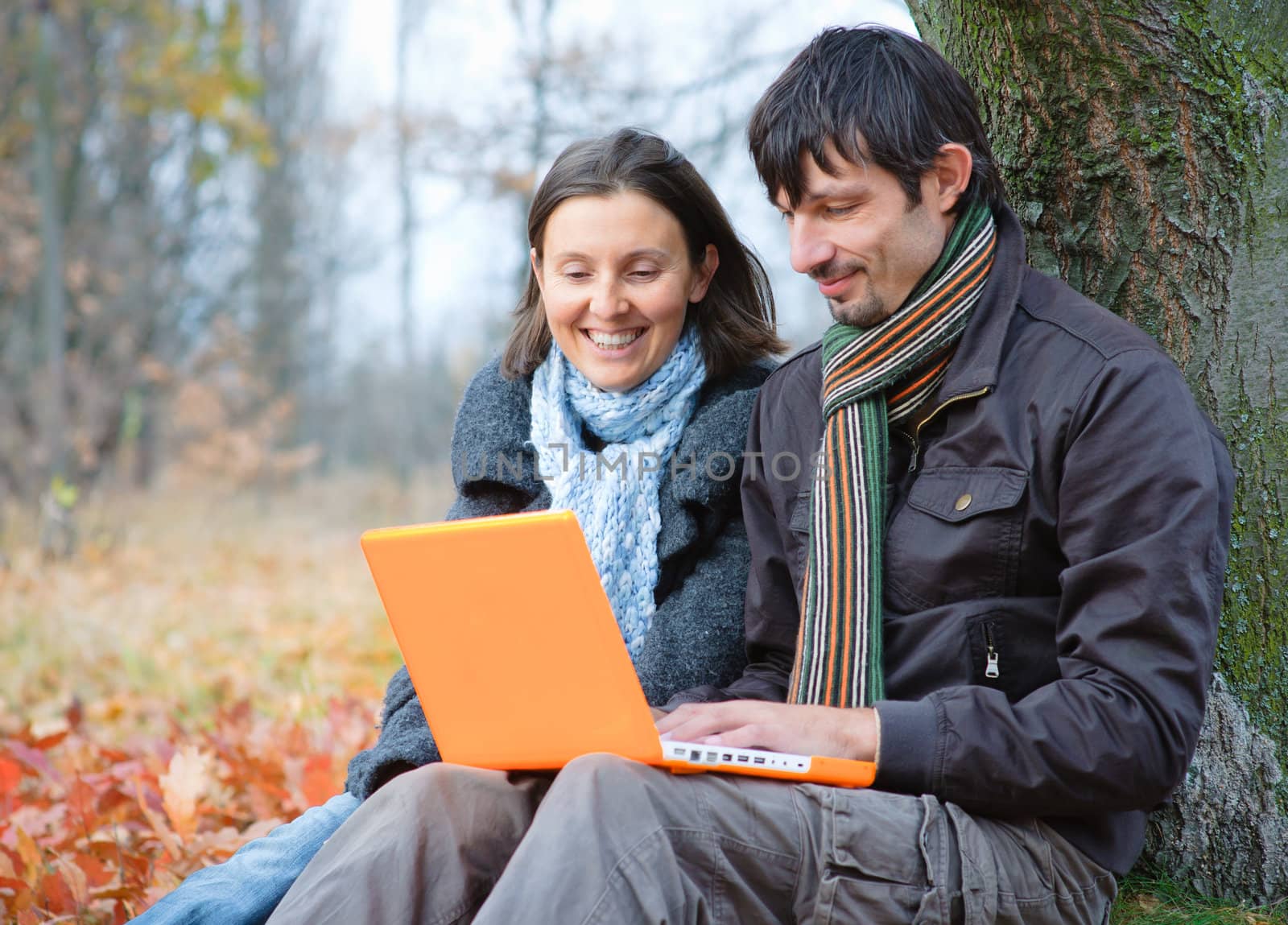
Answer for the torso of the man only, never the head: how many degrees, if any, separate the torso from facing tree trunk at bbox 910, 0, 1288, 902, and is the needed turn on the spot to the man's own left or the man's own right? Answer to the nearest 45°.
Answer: approximately 180°

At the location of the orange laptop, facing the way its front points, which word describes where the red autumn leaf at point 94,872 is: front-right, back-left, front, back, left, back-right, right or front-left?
left

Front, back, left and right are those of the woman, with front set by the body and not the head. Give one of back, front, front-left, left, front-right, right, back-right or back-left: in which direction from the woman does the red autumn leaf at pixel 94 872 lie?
front-right

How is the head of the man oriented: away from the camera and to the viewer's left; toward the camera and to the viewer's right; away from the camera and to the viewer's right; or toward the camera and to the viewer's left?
toward the camera and to the viewer's left

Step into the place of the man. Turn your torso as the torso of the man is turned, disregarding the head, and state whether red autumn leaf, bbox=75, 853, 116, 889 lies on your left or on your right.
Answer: on your right

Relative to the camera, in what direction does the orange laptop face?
facing away from the viewer and to the right of the viewer

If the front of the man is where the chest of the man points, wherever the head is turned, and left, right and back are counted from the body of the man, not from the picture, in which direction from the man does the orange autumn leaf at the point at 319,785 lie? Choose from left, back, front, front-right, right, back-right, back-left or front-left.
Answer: right

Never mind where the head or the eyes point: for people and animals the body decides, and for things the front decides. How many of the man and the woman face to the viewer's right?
0

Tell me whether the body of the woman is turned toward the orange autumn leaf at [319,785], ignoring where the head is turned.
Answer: no

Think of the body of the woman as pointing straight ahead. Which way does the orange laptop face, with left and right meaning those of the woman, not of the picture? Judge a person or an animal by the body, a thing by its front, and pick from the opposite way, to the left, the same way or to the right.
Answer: the opposite way

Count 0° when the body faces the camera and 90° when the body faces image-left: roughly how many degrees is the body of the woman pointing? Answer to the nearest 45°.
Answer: approximately 45°

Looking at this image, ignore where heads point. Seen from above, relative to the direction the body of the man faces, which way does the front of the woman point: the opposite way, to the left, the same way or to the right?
the same way

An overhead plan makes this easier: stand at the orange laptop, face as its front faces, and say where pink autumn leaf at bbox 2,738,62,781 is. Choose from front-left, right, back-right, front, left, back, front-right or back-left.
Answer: left

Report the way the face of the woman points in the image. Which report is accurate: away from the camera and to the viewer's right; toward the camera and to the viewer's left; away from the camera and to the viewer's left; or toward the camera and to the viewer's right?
toward the camera and to the viewer's left

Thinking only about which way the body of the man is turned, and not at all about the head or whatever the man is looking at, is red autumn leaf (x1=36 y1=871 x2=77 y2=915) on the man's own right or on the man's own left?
on the man's own right

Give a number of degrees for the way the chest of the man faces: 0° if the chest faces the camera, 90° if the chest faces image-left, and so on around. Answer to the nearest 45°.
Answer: approximately 45°
